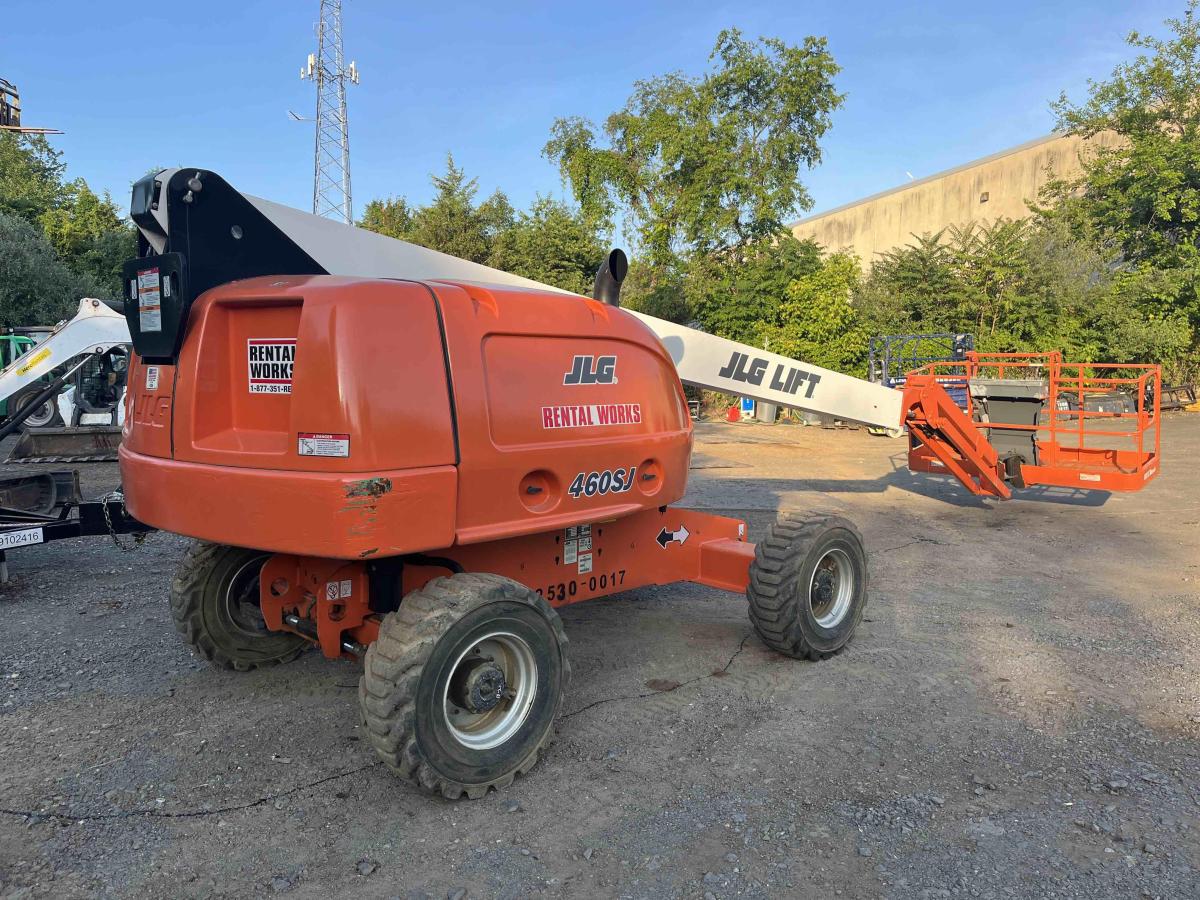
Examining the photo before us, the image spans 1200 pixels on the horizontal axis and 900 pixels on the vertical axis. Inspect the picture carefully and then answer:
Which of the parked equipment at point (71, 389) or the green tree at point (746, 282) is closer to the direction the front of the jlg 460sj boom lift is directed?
the green tree

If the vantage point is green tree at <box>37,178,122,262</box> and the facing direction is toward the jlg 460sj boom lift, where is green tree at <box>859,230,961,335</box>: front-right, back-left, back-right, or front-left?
front-left

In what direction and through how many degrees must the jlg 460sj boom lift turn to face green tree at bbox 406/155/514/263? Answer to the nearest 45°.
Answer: approximately 45° to its left

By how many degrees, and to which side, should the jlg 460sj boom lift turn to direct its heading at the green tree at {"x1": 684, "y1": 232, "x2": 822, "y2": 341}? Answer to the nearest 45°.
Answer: approximately 45° to its left

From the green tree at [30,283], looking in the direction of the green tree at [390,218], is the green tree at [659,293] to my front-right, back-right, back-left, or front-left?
front-right

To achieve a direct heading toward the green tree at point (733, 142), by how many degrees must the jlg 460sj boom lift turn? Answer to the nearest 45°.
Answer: approximately 45° to its left

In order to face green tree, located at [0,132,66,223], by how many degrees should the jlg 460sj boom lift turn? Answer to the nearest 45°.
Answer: approximately 90° to its left

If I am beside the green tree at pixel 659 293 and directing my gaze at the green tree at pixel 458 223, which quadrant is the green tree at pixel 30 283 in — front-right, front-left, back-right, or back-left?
front-left

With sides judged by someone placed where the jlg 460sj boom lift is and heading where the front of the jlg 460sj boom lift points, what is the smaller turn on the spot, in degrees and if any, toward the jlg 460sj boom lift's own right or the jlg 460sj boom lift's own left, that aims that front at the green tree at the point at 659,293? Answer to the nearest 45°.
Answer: approximately 45° to the jlg 460sj boom lift's own left

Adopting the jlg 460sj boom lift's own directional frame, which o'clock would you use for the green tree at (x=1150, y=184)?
The green tree is roughly at 12 o'clock from the jlg 460sj boom lift.

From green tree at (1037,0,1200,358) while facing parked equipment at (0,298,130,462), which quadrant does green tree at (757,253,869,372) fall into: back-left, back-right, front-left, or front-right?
front-right

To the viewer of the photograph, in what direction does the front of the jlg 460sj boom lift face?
facing away from the viewer and to the right of the viewer

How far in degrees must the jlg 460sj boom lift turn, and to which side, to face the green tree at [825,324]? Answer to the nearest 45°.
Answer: approximately 45° to its left

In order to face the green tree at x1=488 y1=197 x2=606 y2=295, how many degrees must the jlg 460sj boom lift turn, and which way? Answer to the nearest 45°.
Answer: approximately 45° to its left

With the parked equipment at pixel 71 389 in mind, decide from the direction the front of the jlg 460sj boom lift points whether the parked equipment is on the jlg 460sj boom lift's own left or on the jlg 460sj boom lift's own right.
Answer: on the jlg 460sj boom lift's own left

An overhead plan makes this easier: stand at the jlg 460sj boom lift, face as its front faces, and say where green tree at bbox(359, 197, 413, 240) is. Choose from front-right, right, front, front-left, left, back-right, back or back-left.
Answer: front-left
